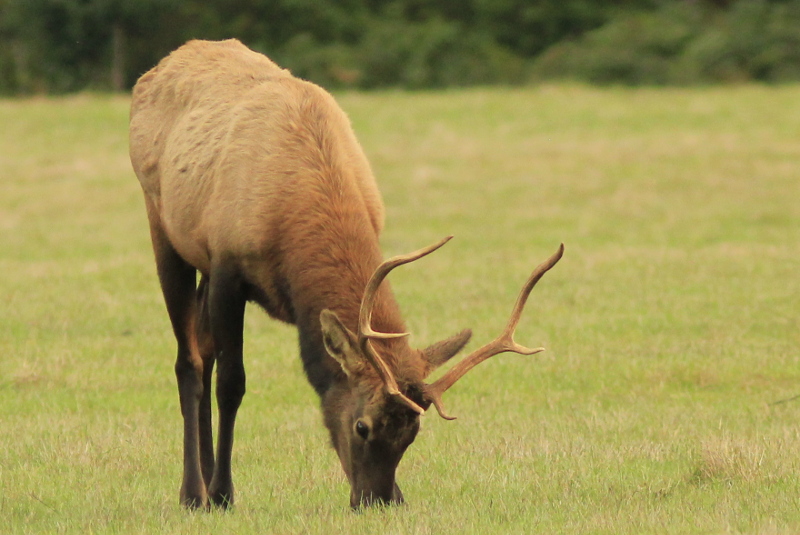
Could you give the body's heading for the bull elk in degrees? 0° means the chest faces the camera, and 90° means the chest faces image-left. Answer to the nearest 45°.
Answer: approximately 315°
